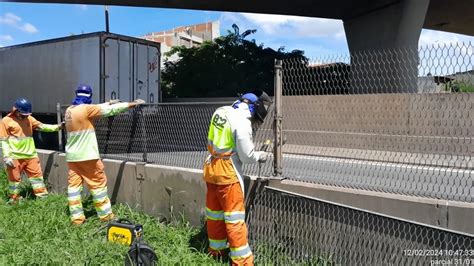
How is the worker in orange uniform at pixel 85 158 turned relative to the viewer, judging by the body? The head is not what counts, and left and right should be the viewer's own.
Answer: facing away from the viewer and to the right of the viewer

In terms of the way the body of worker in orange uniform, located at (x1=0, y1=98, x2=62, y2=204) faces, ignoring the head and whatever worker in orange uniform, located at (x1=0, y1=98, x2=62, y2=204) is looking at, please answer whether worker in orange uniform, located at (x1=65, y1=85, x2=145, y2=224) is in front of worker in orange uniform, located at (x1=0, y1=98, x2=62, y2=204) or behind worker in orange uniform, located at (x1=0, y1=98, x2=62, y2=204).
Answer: in front

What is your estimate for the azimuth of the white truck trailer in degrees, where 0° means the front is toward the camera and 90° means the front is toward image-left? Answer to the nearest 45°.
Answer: approximately 135°

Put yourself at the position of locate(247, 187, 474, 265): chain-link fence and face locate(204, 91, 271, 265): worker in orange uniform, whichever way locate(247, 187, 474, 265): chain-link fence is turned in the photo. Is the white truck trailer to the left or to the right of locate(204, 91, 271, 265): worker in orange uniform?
right

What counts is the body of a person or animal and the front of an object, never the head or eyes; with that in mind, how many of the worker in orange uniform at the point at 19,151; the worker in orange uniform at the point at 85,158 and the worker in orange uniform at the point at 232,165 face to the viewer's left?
0

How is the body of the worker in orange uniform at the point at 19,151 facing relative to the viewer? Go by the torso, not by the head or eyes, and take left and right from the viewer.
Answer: facing the viewer and to the right of the viewer

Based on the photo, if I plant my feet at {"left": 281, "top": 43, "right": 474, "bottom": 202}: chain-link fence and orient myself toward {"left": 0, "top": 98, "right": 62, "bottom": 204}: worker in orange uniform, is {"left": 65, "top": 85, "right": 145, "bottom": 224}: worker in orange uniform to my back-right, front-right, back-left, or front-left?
front-left

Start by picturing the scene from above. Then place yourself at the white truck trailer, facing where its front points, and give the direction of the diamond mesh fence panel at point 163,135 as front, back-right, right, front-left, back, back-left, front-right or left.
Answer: back-left

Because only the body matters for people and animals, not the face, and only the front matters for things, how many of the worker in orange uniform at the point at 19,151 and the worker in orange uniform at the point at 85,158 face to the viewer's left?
0

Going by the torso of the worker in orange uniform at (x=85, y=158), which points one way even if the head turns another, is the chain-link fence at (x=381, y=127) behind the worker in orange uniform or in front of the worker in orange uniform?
in front

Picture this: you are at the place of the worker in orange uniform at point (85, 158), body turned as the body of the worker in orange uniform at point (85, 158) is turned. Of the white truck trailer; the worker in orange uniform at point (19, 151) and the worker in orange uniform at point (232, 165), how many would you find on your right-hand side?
1

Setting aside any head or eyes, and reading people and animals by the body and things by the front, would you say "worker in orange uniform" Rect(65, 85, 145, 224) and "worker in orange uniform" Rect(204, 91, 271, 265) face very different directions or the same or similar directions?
same or similar directions

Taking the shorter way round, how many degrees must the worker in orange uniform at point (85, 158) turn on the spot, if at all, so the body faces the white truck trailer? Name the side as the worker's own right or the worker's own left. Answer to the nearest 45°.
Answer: approximately 45° to the worker's own left

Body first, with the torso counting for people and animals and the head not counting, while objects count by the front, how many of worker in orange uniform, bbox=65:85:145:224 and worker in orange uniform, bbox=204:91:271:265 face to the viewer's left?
0

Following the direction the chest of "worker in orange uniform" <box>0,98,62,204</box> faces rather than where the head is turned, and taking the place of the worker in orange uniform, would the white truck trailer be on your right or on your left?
on your left

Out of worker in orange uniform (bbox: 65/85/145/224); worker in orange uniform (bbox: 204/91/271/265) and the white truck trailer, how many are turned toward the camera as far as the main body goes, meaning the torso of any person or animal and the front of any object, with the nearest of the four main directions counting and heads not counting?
0

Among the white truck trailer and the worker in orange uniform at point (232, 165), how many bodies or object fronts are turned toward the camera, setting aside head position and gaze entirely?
0
